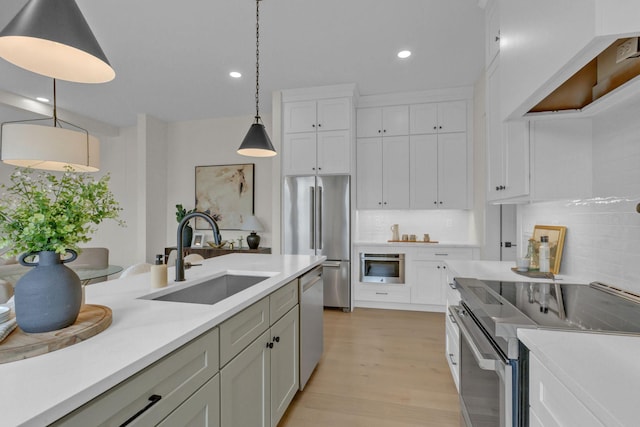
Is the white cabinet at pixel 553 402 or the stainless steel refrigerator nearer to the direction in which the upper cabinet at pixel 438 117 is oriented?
the white cabinet

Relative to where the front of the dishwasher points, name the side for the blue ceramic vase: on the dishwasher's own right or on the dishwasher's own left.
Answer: on the dishwasher's own right

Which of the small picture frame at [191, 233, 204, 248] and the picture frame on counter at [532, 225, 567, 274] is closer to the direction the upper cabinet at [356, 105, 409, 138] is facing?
the picture frame on counter

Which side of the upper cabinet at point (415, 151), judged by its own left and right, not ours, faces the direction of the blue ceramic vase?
front

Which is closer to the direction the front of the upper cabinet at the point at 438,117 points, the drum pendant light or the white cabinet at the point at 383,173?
the drum pendant light

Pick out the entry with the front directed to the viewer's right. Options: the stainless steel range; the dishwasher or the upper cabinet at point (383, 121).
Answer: the dishwasher

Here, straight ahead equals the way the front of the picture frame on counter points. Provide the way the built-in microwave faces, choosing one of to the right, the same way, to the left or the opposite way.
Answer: to the left

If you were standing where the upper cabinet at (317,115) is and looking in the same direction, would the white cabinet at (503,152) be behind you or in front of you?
in front
